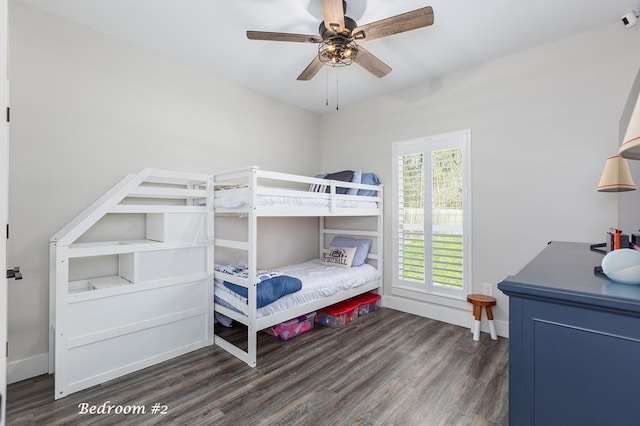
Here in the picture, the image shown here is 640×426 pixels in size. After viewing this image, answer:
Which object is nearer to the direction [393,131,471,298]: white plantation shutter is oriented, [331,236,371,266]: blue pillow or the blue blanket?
the blue blanket

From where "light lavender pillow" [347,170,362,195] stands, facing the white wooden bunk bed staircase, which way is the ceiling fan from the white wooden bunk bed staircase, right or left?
left

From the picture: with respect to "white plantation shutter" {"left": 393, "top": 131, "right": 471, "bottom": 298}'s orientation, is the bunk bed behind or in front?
in front

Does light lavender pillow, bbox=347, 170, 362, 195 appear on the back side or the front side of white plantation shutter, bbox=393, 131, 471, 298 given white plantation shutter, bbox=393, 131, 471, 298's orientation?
on the front side

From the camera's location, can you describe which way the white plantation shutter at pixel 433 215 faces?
facing the viewer and to the left of the viewer

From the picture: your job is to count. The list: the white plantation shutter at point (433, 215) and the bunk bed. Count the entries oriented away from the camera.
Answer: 0

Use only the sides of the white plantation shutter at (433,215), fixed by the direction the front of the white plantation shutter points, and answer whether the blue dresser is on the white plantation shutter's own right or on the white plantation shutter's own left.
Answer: on the white plantation shutter's own left
